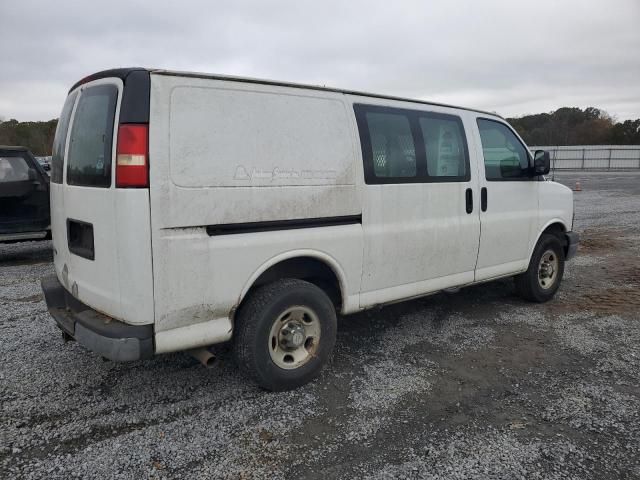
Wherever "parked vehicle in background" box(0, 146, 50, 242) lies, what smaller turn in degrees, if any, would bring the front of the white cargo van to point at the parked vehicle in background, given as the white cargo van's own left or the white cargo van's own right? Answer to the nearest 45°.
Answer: approximately 90° to the white cargo van's own left

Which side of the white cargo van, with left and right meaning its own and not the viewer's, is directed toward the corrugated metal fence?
front

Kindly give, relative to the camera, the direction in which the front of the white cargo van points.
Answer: facing away from the viewer and to the right of the viewer

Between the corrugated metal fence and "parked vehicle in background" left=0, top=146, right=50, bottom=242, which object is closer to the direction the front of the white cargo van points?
the corrugated metal fence
